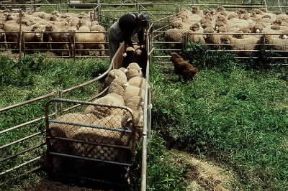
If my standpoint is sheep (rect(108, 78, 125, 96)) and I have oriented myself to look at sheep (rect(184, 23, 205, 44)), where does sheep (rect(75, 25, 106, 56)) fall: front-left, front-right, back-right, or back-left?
front-left

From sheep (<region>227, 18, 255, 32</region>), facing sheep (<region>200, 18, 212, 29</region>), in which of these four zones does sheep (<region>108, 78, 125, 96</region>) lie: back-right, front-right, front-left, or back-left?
front-left
